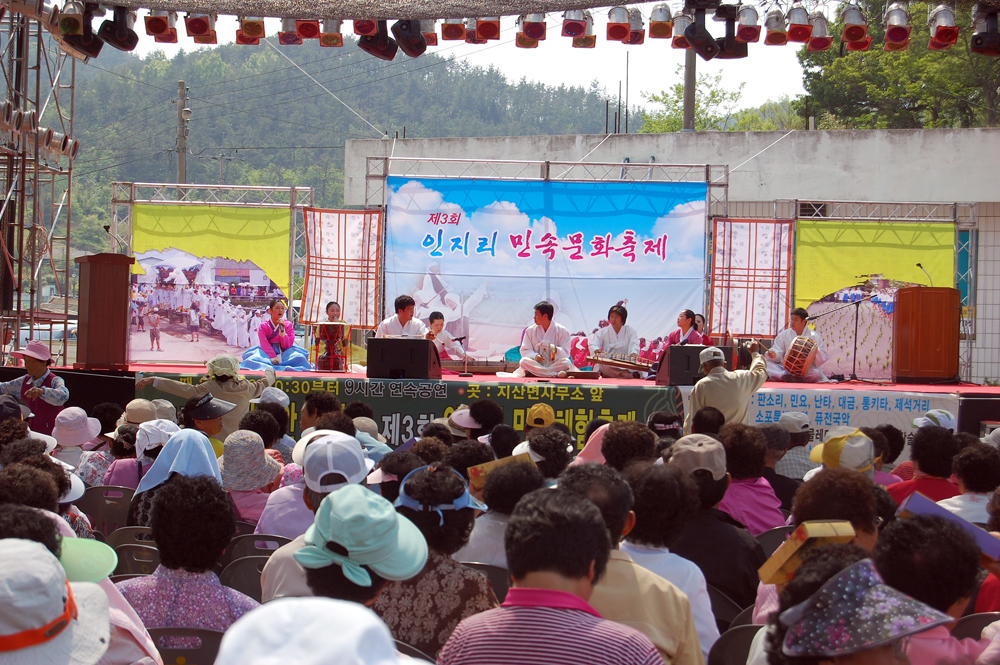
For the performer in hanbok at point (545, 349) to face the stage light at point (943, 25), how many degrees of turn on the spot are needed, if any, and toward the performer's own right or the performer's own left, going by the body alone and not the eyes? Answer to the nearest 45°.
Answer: approximately 90° to the performer's own left

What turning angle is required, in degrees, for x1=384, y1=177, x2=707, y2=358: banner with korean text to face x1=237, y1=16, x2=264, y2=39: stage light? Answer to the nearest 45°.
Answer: approximately 45° to its right
